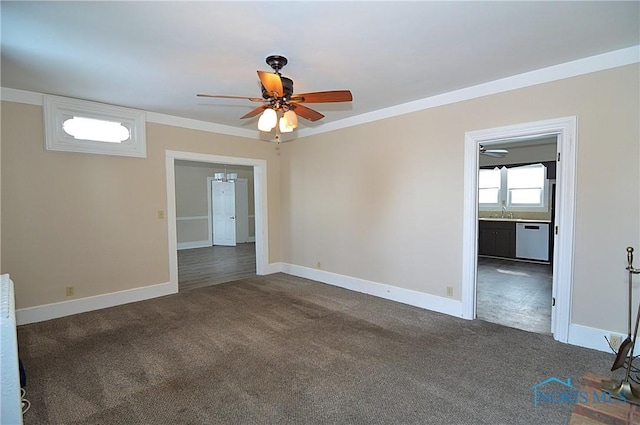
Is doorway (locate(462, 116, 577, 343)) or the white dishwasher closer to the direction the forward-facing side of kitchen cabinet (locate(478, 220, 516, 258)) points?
the doorway

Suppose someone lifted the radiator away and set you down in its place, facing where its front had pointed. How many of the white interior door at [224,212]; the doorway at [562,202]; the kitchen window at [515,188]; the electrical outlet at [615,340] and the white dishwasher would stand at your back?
0

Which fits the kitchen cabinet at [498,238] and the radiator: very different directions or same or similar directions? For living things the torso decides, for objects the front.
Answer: very different directions

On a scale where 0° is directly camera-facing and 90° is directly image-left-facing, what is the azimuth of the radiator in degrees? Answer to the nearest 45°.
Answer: approximately 270°

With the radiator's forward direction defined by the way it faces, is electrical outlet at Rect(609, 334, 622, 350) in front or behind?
in front

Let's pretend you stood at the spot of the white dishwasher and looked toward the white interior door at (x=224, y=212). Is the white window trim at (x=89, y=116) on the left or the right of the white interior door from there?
left

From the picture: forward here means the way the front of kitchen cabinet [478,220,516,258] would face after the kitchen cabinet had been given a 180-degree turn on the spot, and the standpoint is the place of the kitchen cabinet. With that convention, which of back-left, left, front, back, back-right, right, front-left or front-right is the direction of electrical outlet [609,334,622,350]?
back

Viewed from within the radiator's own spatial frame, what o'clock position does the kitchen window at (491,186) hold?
The kitchen window is roughly at 12 o'clock from the radiator.

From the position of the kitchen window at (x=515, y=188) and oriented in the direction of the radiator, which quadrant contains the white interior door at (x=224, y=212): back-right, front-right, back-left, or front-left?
front-right

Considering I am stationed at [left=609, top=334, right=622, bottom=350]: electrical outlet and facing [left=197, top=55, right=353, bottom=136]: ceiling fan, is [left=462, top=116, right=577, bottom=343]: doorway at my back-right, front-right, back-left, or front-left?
front-right

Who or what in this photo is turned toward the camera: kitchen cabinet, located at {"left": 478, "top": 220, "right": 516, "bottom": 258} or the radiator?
the kitchen cabinet

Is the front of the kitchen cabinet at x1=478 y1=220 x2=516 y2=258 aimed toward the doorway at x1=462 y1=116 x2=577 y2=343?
yes

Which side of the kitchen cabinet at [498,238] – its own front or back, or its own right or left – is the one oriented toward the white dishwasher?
left

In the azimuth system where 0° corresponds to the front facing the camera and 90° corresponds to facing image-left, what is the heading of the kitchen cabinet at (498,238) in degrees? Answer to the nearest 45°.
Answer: approximately 0°

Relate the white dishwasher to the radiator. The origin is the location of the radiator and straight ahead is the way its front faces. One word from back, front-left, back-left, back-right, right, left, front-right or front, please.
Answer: front

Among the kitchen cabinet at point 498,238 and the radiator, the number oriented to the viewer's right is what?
1
